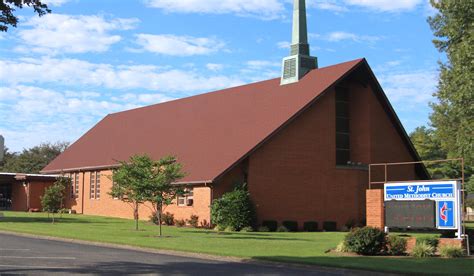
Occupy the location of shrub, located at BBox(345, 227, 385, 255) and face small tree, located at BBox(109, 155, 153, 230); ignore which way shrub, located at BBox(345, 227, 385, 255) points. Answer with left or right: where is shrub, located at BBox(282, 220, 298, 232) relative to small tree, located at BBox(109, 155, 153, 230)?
right

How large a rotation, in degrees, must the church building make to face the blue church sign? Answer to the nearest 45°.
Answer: approximately 45° to its right

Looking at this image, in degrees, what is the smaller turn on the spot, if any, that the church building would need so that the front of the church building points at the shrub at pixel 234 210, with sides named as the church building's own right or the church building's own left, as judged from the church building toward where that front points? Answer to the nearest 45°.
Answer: approximately 90° to the church building's own right

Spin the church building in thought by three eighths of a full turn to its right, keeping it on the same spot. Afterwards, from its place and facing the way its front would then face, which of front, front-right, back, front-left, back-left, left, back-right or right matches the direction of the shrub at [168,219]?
front

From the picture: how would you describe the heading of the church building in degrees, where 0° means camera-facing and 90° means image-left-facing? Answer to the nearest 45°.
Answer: approximately 315°

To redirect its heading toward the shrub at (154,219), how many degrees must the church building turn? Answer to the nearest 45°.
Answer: approximately 135° to its right
